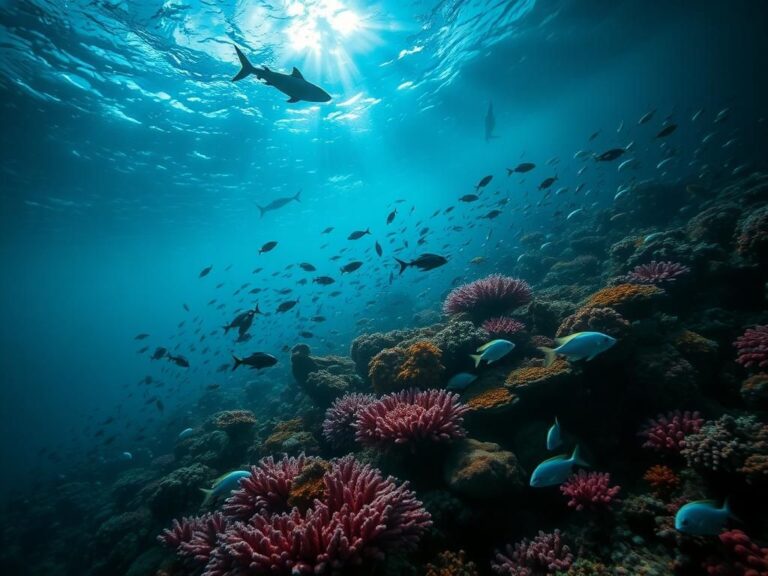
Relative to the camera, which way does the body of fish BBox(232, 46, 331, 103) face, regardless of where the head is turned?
to the viewer's right

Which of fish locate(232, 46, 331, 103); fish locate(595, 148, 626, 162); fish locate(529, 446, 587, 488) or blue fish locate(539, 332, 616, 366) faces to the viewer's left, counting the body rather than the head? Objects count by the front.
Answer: fish locate(529, 446, 587, 488)

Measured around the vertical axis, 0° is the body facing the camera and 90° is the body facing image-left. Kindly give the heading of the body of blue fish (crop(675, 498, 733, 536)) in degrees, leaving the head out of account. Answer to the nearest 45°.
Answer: approximately 90°

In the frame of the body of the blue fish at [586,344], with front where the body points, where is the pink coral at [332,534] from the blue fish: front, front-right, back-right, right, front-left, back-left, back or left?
back-right

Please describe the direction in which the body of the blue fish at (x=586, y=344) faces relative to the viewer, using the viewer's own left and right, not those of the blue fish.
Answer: facing to the right of the viewer

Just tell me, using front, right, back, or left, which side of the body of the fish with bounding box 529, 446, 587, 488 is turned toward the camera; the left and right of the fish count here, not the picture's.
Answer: left

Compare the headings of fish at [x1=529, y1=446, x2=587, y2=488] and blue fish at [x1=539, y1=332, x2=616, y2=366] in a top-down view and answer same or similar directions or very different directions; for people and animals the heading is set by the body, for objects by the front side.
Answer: very different directions
